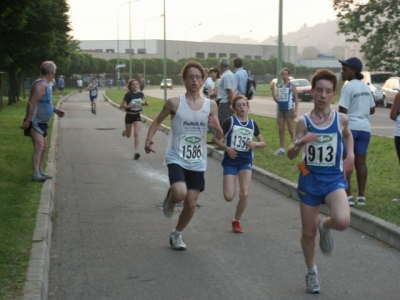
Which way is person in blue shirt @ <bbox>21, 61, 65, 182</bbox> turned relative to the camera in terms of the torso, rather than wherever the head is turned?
to the viewer's right

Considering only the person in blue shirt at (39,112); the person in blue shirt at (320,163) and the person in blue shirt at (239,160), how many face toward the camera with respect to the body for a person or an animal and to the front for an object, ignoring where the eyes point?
2

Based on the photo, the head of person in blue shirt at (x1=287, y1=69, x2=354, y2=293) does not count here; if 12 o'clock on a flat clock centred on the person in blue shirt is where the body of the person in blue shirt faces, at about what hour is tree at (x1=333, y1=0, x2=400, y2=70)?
The tree is roughly at 6 o'clock from the person in blue shirt.

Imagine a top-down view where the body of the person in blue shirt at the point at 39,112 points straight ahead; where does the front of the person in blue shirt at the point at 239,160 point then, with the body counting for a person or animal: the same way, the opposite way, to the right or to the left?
to the right

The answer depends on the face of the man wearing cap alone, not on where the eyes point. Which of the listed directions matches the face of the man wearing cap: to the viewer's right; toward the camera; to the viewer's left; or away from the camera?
to the viewer's left

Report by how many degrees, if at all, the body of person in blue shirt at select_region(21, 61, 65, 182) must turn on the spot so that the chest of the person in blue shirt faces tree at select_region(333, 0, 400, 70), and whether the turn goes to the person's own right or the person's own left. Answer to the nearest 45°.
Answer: approximately 45° to the person's own left

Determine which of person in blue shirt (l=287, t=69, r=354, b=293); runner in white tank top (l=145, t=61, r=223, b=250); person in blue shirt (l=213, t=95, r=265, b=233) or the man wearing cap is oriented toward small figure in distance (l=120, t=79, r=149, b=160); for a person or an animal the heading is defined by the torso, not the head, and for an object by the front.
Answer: the man wearing cap
